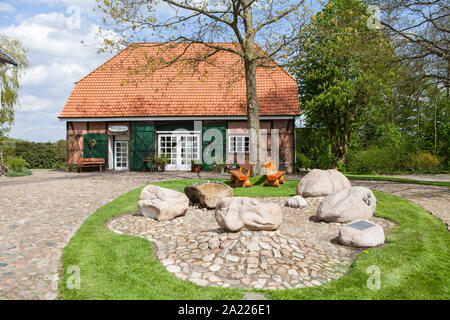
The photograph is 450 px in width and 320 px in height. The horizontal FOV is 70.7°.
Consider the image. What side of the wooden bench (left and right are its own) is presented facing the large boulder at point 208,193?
front

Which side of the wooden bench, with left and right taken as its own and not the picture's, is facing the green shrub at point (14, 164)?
right

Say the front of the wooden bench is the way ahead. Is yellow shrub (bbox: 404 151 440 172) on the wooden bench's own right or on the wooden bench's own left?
on the wooden bench's own left

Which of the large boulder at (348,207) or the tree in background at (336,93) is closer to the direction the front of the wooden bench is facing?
the large boulder

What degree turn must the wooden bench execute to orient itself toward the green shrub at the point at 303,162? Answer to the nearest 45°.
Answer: approximately 90° to its left

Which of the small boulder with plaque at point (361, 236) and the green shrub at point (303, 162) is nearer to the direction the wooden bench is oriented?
the small boulder with plaque

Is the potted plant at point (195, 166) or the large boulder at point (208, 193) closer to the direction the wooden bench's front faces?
the large boulder

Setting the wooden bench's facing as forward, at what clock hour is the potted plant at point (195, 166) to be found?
The potted plant is roughly at 10 o'clock from the wooden bench.

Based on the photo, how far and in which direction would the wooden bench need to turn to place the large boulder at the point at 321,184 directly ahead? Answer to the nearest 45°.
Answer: approximately 45° to its left

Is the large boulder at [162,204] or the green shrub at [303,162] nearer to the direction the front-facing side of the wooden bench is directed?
the large boulder

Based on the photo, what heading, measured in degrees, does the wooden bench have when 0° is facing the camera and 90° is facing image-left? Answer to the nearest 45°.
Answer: approximately 0°

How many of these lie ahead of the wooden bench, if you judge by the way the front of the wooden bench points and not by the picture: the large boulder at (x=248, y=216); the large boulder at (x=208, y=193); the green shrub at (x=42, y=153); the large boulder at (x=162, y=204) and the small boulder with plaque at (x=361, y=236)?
4

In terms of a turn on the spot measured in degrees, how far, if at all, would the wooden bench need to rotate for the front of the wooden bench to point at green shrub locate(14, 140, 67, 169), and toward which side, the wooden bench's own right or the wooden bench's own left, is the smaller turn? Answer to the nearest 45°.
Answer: approximately 135° to the wooden bench's own right

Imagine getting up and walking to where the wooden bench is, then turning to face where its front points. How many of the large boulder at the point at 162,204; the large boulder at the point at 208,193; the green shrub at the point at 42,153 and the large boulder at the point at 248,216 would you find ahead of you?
3
